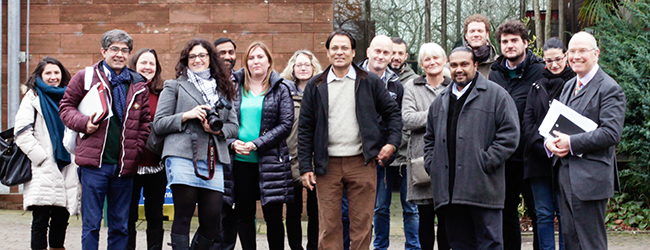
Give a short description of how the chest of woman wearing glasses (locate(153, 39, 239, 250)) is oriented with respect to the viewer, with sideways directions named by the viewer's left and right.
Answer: facing the viewer and to the right of the viewer

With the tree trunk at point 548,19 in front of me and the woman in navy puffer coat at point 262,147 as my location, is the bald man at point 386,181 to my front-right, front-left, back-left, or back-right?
front-right

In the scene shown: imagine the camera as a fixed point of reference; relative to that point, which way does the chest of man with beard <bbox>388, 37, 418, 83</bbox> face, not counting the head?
toward the camera

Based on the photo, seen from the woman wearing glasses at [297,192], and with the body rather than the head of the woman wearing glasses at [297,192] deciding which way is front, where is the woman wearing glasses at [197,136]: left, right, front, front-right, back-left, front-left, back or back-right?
front-right

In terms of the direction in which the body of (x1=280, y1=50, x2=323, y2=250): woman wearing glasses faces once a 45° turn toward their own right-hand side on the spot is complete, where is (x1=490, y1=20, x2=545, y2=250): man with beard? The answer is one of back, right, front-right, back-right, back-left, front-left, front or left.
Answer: back-left

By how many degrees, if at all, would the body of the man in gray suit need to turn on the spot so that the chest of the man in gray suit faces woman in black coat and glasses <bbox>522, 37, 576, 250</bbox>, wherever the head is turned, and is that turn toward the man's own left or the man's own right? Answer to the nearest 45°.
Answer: approximately 90° to the man's own right

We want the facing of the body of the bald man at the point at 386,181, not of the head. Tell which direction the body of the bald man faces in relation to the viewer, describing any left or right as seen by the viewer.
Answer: facing the viewer

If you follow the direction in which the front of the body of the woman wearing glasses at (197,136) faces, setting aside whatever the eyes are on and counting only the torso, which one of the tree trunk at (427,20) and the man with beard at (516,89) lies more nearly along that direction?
the man with beard

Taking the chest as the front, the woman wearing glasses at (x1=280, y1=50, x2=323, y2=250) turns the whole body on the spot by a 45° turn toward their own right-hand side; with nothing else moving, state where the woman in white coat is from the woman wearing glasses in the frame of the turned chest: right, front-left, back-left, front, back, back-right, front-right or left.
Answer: front-right

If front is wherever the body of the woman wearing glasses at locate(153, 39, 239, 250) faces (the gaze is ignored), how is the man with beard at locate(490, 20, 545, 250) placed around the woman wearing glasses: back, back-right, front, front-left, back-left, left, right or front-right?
front-left

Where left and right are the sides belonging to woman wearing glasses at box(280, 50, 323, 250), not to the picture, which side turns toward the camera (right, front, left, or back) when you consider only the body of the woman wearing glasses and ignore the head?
front
